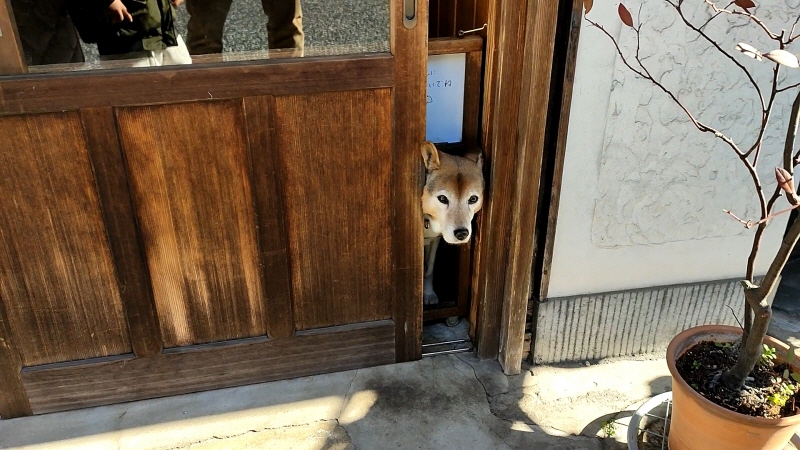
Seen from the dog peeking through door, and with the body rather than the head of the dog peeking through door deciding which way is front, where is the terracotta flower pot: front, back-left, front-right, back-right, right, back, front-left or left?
front

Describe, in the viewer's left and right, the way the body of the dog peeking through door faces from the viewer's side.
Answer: facing the viewer and to the right of the viewer

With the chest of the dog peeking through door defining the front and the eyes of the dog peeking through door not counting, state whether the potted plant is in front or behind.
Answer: in front
